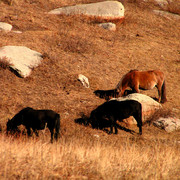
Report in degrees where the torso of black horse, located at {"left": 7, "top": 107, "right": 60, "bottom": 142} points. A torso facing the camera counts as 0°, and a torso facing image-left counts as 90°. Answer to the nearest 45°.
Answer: approximately 90°

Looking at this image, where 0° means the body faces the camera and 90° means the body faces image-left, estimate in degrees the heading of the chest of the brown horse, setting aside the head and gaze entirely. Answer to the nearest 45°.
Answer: approximately 90°

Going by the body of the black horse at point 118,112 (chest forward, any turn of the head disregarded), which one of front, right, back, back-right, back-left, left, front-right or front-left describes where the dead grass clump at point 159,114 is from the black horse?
back-right

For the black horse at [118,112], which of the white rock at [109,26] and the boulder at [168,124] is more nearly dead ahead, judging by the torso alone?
the white rock

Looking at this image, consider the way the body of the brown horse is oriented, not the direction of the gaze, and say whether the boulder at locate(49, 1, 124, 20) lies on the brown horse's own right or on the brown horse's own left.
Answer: on the brown horse's own right

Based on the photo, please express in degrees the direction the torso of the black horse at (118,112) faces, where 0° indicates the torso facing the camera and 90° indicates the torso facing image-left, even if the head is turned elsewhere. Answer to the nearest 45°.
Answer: approximately 90°

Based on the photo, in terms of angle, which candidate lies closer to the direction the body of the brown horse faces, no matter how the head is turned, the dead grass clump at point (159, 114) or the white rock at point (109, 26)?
the white rock

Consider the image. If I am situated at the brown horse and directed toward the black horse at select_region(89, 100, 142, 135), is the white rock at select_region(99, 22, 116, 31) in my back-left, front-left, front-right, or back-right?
back-right
